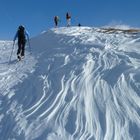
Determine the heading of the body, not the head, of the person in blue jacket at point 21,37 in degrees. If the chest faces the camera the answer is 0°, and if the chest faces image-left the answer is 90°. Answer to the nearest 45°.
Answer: approximately 180°
